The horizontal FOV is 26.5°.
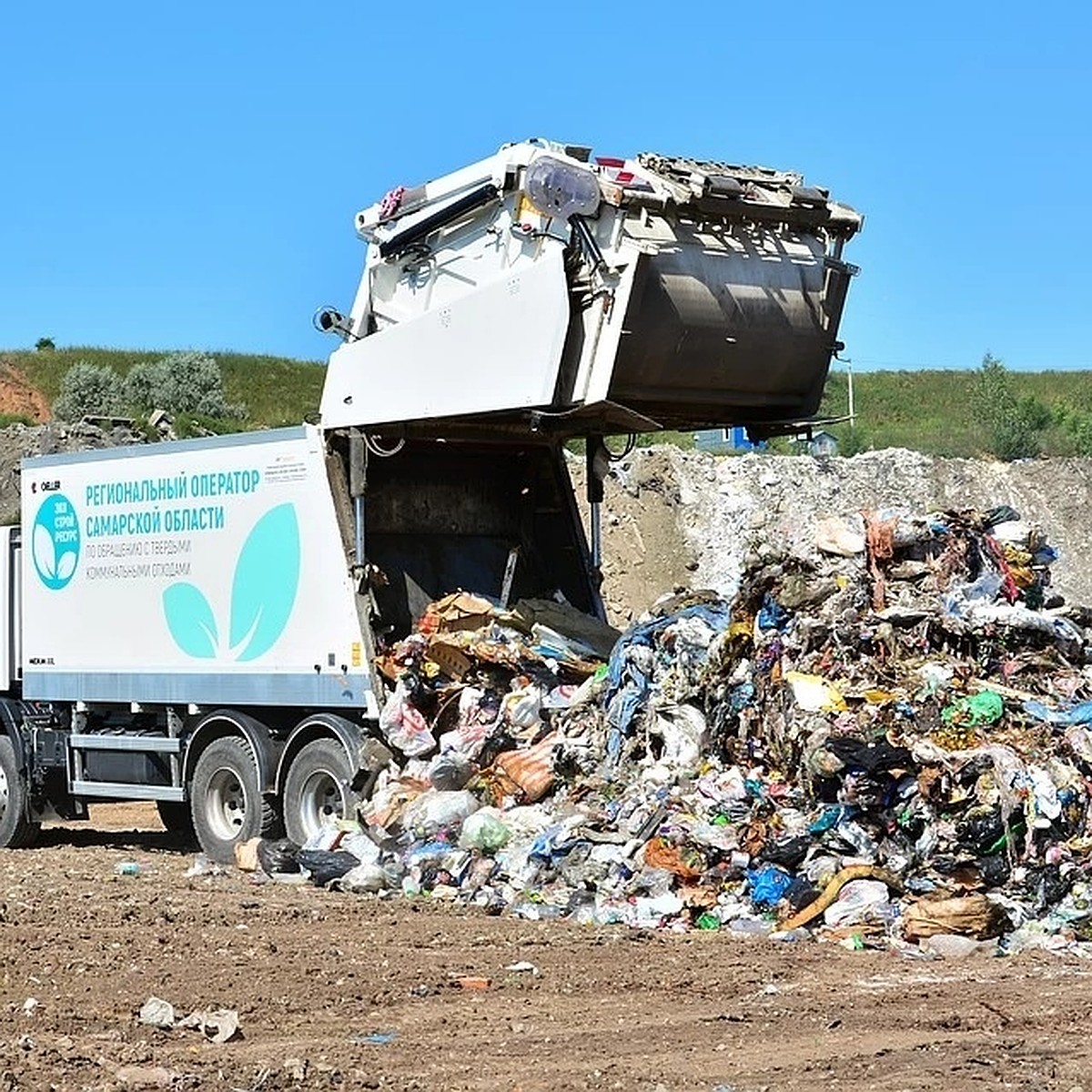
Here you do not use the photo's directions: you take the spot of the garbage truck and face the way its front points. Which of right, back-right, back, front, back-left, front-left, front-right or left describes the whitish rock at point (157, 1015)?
back-left

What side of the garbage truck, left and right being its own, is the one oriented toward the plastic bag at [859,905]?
back

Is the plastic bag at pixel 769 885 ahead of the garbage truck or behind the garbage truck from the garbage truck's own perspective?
behind

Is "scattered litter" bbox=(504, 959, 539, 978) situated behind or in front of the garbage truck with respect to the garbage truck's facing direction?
behind

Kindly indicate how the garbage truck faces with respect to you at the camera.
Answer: facing away from the viewer and to the left of the viewer

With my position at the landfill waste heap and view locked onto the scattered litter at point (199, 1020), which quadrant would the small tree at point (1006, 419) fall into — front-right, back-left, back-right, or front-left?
back-right

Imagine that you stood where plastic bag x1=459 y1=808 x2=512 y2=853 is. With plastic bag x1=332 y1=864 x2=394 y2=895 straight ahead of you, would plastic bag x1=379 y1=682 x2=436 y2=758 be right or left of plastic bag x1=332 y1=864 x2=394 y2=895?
right

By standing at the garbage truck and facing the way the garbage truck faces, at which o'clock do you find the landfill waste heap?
The landfill waste heap is roughly at 6 o'clock from the garbage truck.
